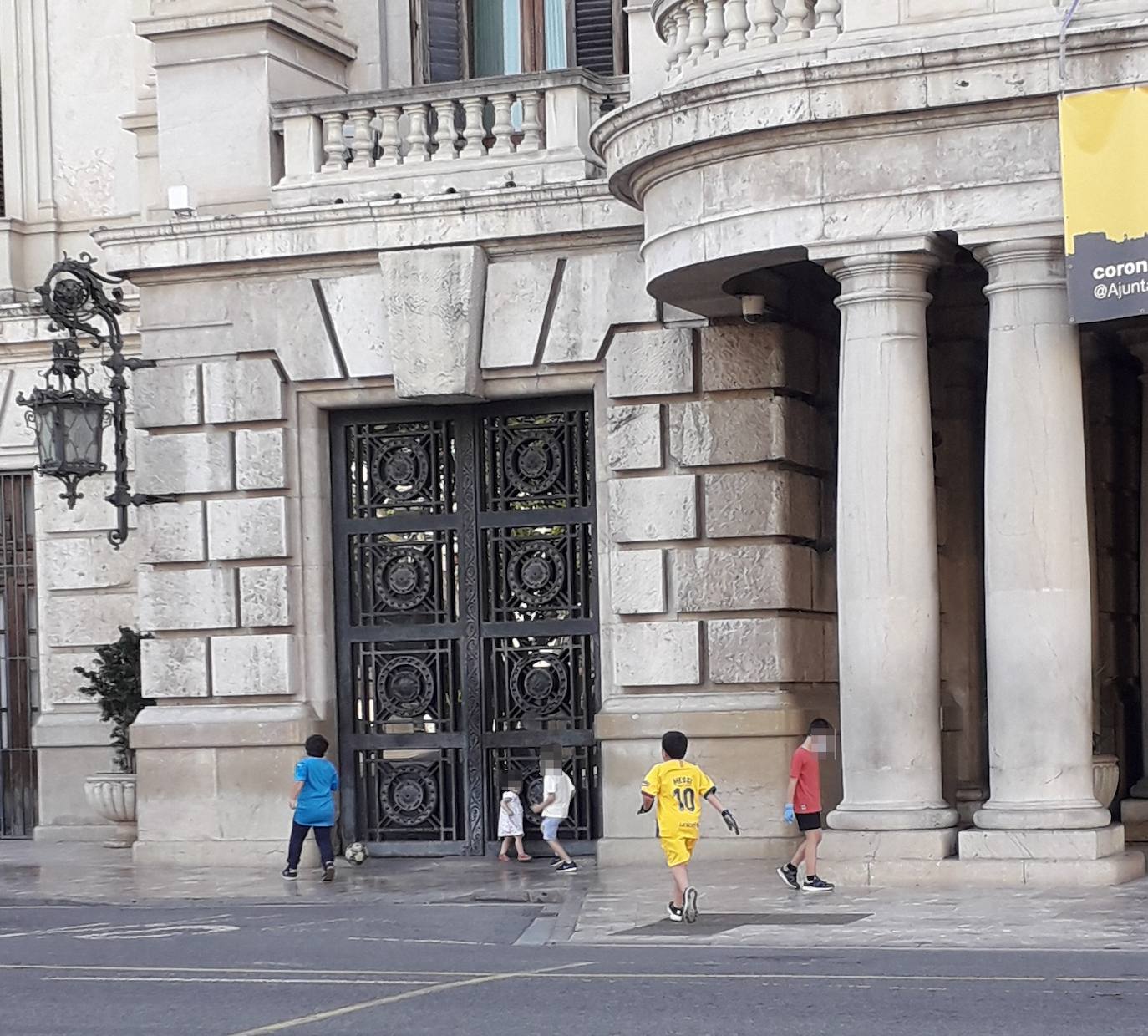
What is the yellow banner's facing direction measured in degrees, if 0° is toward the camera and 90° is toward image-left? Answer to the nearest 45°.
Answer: approximately 0°

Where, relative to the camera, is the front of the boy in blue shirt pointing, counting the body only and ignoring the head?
away from the camera

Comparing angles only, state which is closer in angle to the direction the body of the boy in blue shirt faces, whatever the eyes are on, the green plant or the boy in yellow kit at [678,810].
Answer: the green plant

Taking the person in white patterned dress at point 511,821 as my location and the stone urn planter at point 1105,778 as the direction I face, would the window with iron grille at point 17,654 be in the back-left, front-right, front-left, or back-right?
back-left

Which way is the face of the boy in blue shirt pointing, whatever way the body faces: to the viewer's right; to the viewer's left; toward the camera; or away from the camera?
away from the camera

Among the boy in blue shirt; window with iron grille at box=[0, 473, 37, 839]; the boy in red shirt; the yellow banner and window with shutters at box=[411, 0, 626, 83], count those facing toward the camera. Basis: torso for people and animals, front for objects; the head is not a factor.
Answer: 3

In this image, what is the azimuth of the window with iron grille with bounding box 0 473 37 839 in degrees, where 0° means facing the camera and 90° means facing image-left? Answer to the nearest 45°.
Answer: approximately 0°
